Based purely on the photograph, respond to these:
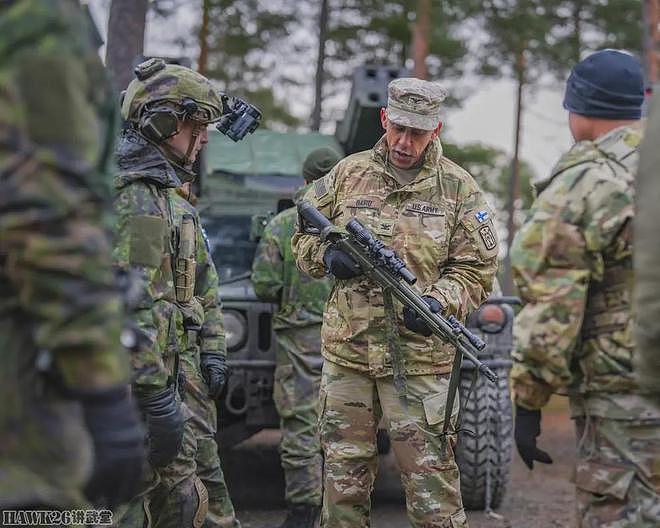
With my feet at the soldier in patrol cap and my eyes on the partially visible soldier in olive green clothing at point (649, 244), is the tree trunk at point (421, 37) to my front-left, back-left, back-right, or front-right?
back-left

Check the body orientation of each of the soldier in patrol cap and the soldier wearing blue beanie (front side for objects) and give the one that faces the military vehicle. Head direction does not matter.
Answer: the soldier wearing blue beanie

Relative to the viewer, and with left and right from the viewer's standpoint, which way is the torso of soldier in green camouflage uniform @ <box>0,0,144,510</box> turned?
facing away from the viewer and to the right of the viewer

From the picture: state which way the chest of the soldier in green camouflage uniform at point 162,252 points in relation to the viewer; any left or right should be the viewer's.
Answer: facing to the right of the viewer

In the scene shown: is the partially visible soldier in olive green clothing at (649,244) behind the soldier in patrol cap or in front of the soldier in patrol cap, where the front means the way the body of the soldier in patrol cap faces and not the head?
in front

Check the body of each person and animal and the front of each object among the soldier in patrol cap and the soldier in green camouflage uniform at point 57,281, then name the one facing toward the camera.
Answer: the soldier in patrol cap

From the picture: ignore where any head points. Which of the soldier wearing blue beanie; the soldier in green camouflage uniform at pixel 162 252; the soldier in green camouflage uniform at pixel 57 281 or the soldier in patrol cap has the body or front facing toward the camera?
the soldier in patrol cap

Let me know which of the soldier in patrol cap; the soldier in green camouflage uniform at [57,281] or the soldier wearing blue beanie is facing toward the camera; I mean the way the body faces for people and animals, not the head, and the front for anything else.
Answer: the soldier in patrol cap

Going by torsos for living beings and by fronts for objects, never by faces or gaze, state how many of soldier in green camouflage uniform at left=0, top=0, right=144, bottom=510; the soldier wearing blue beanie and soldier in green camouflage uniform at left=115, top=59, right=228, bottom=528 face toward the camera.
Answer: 0

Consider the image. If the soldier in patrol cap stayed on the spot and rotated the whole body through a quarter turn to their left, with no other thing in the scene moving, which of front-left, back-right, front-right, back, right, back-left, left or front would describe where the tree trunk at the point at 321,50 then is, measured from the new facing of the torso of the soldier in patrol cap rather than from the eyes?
left

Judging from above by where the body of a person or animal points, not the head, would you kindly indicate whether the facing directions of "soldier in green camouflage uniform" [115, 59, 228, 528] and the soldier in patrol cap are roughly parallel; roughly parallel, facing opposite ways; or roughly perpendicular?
roughly perpendicular

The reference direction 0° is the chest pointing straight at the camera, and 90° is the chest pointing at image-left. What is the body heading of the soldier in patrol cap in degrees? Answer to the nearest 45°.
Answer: approximately 0°

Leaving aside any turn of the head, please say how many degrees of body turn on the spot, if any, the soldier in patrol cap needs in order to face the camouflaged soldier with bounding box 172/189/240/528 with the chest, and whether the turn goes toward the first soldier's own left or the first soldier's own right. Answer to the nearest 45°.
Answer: approximately 90° to the first soldier's own right

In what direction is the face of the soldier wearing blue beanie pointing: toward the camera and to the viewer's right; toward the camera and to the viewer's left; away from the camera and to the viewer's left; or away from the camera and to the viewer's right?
away from the camera and to the viewer's left

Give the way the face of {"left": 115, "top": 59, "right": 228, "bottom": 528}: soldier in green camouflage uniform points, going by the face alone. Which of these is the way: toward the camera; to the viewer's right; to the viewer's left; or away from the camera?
to the viewer's right

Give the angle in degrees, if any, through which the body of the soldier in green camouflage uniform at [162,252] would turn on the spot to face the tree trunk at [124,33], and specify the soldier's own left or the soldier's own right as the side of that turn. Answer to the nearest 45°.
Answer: approximately 90° to the soldier's own left
